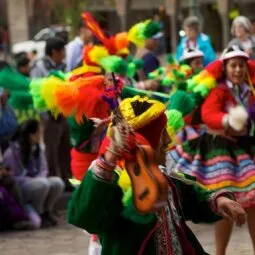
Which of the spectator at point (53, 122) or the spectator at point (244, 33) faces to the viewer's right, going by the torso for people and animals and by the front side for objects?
the spectator at point (53, 122)

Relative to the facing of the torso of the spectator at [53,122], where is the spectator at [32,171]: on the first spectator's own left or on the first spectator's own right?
on the first spectator's own right

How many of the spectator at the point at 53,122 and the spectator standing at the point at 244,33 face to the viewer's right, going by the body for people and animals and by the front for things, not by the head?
1

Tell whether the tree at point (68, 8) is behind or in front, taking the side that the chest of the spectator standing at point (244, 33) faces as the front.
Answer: behind

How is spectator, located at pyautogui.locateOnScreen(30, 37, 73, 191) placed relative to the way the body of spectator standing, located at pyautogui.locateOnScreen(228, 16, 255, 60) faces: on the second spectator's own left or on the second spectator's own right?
on the second spectator's own right

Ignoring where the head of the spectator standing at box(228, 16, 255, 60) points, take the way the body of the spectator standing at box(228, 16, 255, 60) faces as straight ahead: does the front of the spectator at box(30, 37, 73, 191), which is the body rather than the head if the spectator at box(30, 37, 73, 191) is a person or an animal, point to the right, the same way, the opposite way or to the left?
to the left

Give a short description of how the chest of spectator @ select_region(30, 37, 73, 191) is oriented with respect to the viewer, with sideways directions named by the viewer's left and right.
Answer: facing to the right of the viewer

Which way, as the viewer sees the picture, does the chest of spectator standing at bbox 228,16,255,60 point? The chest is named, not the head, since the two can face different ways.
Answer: toward the camera
